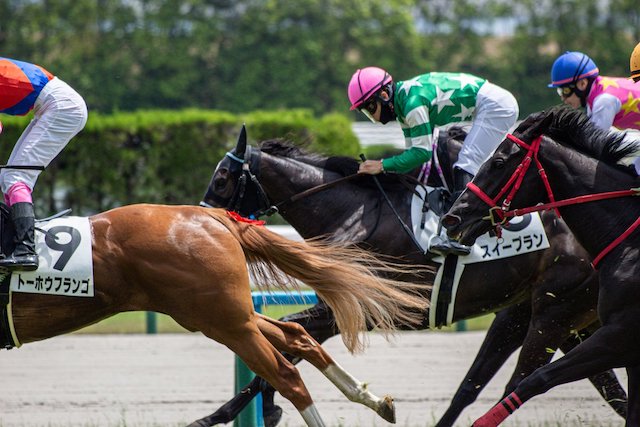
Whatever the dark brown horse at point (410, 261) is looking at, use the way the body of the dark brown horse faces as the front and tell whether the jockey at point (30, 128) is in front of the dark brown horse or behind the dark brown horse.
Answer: in front

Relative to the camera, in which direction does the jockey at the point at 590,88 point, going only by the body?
to the viewer's left

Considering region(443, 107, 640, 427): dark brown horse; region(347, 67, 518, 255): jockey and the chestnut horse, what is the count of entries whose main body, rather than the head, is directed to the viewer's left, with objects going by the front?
3

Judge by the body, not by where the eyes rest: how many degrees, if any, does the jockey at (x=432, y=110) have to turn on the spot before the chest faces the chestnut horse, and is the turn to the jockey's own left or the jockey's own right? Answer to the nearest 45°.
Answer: approximately 45° to the jockey's own left

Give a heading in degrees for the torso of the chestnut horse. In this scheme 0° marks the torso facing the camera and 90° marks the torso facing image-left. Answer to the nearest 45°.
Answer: approximately 90°

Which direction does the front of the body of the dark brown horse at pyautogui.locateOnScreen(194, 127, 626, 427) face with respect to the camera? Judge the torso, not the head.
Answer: to the viewer's left

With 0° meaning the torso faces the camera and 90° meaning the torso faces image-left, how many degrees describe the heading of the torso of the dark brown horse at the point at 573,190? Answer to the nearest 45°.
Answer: approximately 90°

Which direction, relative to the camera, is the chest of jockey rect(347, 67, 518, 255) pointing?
to the viewer's left

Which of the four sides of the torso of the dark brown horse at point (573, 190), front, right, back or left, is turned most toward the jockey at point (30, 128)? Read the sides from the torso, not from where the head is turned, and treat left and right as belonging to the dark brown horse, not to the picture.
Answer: front

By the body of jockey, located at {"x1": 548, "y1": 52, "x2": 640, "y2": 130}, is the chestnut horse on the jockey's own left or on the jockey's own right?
on the jockey's own left

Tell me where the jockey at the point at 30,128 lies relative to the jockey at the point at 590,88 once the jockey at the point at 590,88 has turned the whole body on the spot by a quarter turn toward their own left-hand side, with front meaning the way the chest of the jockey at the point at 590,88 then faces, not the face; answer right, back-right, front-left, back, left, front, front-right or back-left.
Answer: front-right

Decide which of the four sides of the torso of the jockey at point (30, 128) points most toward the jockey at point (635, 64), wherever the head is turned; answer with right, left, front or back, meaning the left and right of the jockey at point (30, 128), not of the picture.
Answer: back

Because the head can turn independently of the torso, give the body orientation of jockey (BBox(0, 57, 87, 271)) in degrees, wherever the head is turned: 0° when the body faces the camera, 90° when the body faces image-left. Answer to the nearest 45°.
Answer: approximately 90°
